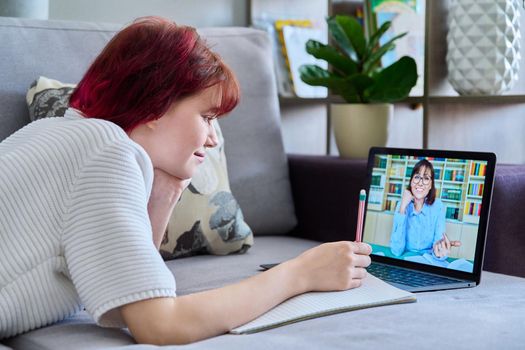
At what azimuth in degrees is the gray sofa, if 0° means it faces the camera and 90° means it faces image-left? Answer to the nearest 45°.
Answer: approximately 315°

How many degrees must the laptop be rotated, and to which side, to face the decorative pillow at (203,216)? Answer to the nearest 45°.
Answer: approximately 45° to its right

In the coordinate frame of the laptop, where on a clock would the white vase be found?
The white vase is roughly at 5 o'clock from the laptop.

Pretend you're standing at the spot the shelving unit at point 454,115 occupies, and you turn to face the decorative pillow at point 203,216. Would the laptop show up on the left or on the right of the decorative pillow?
left

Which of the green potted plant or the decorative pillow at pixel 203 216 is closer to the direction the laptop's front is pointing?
the decorative pillow

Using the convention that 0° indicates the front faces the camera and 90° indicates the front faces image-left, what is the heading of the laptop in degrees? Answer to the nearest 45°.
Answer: approximately 45°

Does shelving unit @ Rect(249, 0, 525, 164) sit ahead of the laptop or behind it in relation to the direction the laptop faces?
behind
